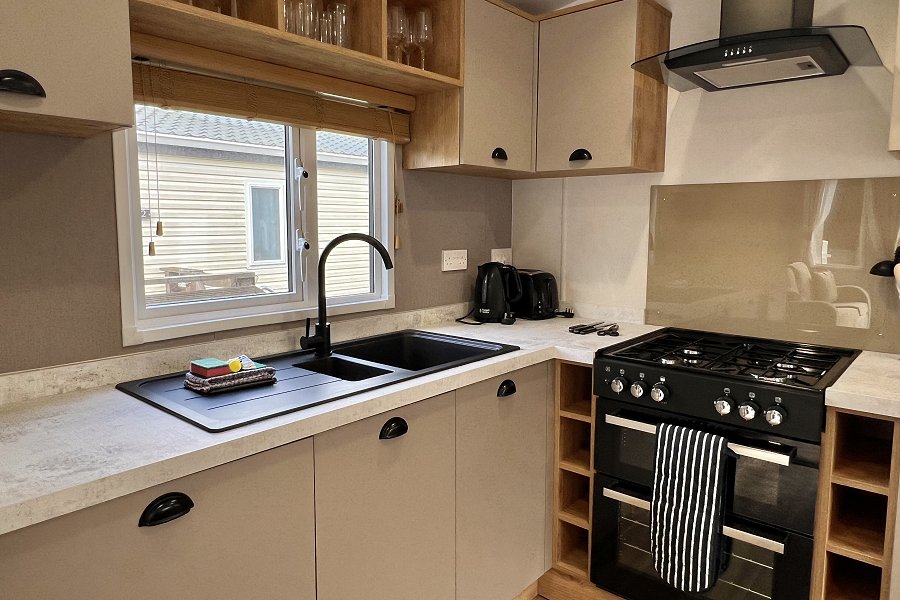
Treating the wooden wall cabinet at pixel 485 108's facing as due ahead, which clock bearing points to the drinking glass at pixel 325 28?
The drinking glass is roughly at 3 o'clock from the wooden wall cabinet.

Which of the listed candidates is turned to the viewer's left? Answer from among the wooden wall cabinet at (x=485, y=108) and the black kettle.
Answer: the black kettle

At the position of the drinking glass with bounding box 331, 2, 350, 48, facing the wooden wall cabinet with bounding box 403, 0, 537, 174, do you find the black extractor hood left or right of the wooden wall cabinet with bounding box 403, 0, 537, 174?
right

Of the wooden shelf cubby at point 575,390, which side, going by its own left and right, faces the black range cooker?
left

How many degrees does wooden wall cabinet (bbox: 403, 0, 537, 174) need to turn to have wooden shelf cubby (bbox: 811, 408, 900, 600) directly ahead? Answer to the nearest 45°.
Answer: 0° — it already faces it
